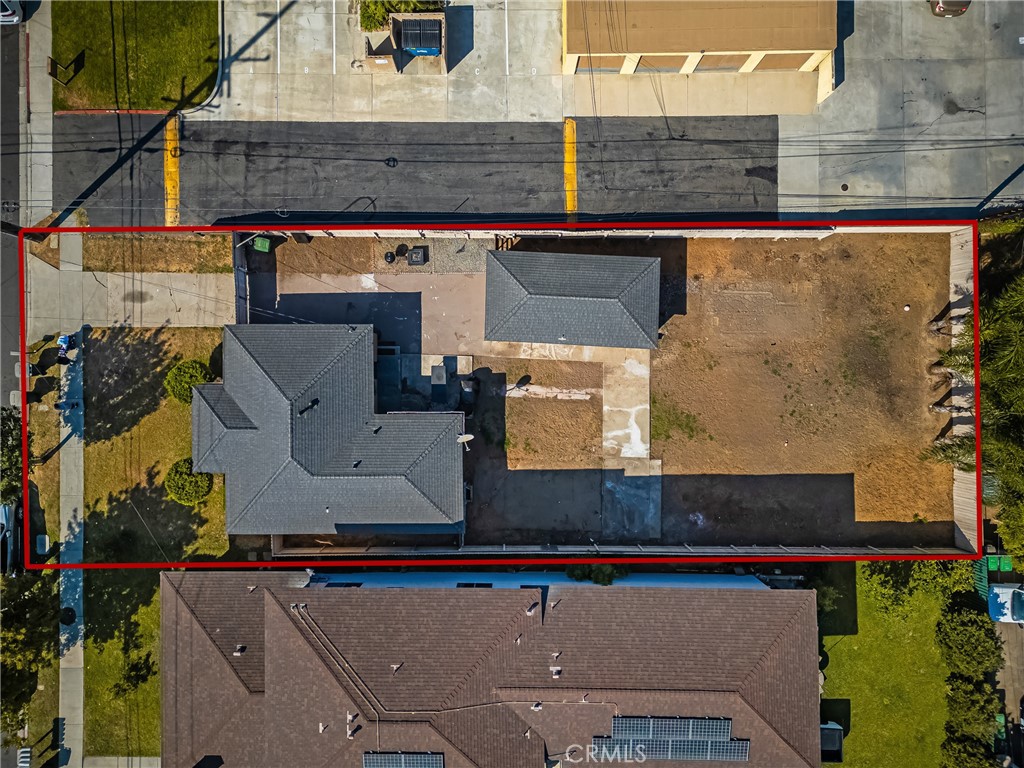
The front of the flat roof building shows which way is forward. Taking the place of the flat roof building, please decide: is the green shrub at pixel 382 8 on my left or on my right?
on my right

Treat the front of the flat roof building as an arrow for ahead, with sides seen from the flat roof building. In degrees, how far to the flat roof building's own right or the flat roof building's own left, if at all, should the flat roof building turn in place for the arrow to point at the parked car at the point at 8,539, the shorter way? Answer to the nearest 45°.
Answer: approximately 90° to the flat roof building's own right

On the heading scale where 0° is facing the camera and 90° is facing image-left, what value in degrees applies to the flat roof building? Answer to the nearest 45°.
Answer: approximately 0°

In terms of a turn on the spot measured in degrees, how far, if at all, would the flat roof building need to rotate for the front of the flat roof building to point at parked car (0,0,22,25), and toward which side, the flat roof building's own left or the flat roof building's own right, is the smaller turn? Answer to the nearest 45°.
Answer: approximately 90° to the flat roof building's own right

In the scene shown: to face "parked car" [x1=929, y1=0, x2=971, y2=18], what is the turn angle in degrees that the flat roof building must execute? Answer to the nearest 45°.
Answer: approximately 135° to its left

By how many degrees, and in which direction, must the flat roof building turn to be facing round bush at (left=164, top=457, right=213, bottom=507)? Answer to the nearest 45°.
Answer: approximately 90° to its right
